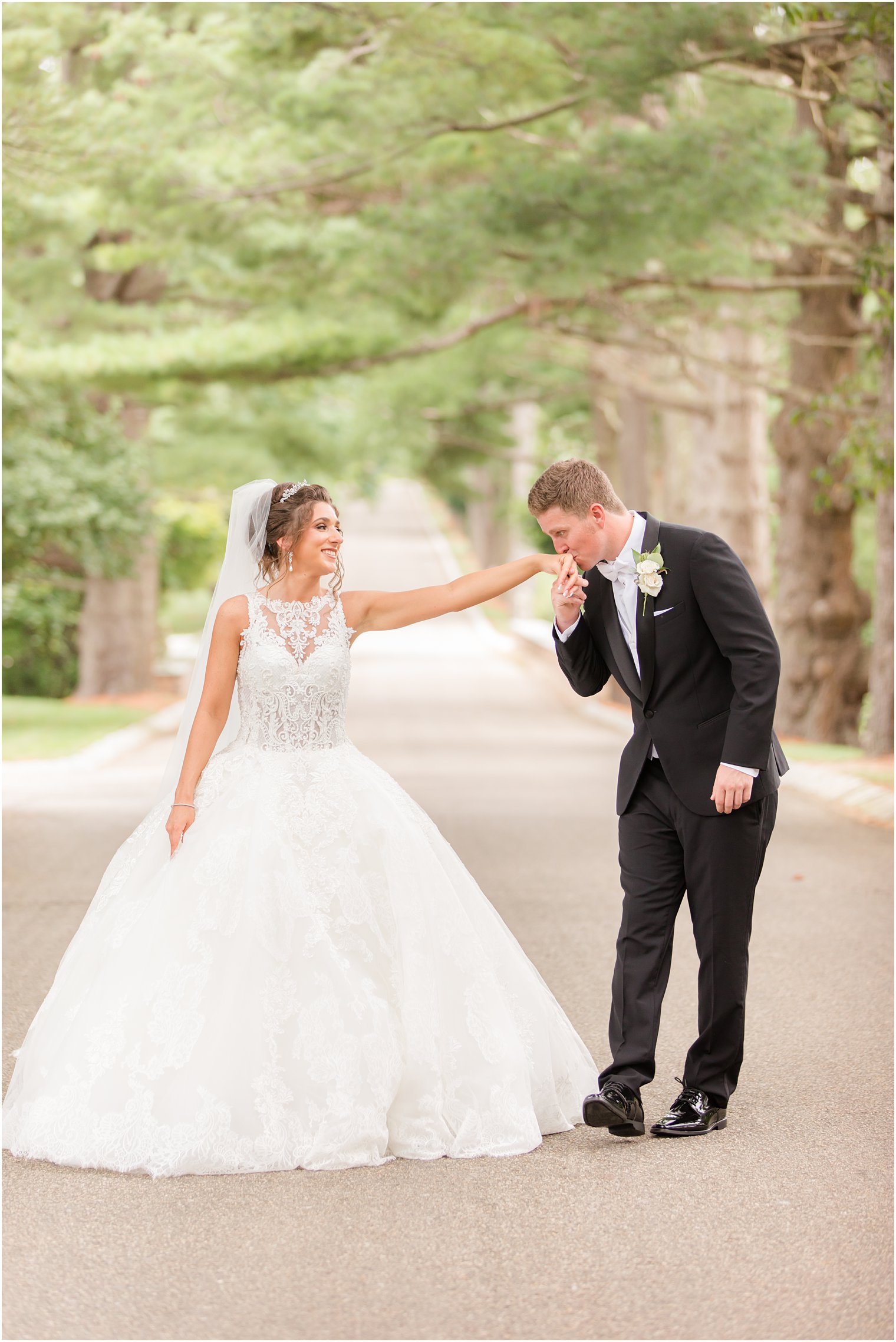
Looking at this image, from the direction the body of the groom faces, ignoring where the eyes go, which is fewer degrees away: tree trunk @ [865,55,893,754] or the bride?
the bride

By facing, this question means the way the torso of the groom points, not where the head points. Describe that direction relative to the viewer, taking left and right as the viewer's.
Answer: facing the viewer and to the left of the viewer

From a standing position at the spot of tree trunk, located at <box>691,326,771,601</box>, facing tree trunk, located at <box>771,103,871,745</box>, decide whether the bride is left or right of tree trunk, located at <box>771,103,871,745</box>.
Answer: right

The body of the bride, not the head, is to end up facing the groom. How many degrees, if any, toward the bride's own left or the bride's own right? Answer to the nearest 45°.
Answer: approximately 90° to the bride's own left

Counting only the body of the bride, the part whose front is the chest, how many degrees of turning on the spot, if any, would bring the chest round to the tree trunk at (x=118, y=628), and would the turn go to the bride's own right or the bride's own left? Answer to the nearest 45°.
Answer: approximately 180°

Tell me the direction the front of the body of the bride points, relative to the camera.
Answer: toward the camera

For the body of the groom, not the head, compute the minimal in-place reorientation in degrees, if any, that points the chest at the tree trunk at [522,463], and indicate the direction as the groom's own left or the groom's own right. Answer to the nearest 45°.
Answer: approximately 135° to the groom's own right

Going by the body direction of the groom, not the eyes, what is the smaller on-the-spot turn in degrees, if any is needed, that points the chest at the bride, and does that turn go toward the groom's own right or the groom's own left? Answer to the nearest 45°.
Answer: approximately 45° to the groom's own right

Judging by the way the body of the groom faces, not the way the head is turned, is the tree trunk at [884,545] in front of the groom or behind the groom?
behind

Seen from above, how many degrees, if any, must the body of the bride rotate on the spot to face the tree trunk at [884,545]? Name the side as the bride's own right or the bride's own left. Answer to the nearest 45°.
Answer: approximately 135° to the bride's own left

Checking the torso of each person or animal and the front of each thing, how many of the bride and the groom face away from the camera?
0

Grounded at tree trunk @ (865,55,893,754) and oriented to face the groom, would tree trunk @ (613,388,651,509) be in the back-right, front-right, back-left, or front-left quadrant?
back-right
